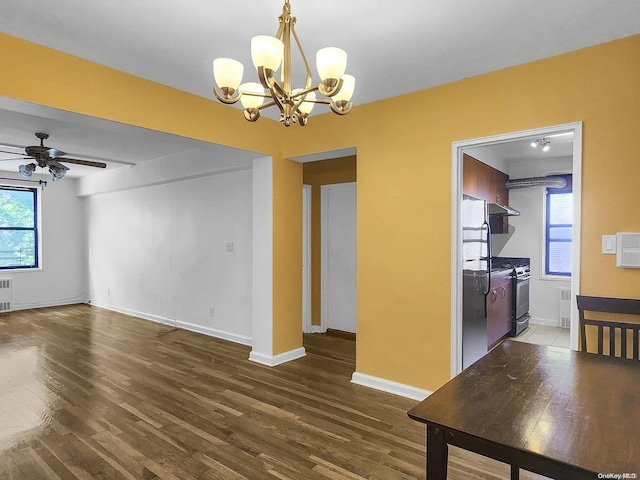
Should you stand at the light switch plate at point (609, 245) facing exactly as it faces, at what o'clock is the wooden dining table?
The wooden dining table is roughly at 12 o'clock from the light switch plate.

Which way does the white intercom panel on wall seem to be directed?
toward the camera

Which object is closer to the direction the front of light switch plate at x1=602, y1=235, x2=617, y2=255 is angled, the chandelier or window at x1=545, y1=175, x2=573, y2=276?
the chandelier

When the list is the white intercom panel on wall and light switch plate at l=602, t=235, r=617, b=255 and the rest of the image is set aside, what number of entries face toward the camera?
2

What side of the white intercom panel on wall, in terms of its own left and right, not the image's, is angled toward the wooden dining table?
front

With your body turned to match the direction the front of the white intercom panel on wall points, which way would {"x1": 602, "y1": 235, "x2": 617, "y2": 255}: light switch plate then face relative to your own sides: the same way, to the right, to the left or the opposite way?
the same way

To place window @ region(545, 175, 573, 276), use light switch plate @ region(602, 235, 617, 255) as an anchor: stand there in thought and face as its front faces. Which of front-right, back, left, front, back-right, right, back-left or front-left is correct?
back

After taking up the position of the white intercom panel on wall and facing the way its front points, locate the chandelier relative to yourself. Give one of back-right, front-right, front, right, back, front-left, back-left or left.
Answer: front-right

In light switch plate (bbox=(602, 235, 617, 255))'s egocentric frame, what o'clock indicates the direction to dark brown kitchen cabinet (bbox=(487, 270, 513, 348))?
The dark brown kitchen cabinet is roughly at 5 o'clock from the light switch plate.

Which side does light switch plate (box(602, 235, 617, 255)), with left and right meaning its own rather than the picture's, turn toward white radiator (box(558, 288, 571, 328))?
back

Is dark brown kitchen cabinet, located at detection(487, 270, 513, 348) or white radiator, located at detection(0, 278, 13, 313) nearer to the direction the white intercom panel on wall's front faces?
the white radiator

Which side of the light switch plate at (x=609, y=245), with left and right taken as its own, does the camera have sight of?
front

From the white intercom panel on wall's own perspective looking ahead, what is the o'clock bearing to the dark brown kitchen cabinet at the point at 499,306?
The dark brown kitchen cabinet is roughly at 5 o'clock from the white intercom panel on wall.

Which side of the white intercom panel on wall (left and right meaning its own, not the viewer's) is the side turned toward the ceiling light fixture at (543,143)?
back
